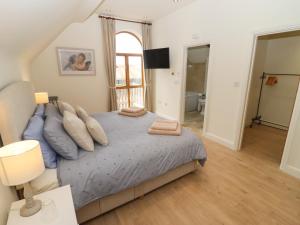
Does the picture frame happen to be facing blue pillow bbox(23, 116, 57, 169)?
yes

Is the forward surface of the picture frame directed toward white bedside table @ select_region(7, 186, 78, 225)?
yes

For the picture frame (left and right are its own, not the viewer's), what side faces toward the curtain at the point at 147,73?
left

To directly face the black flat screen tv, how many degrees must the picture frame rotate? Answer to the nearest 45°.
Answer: approximately 90° to its left

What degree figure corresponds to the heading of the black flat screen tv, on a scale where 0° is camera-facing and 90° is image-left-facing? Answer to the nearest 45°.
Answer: approximately 45°

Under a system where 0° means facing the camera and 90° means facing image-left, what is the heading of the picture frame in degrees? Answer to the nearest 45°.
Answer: approximately 0°

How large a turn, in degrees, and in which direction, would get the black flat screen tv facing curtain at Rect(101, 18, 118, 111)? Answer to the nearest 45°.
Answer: approximately 45° to its right
